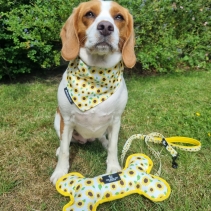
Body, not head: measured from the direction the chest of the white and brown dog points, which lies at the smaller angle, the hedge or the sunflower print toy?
the sunflower print toy

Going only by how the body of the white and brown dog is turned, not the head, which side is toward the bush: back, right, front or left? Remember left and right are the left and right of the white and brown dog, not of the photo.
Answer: back

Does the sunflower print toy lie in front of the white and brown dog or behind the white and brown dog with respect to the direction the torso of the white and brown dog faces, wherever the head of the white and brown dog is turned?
in front

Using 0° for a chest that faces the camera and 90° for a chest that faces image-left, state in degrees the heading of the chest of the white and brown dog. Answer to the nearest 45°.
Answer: approximately 0°

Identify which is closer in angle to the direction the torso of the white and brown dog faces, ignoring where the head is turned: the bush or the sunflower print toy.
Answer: the sunflower print toy

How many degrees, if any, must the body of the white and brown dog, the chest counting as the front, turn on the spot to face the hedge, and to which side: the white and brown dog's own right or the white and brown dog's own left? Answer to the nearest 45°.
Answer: approximately 180°
